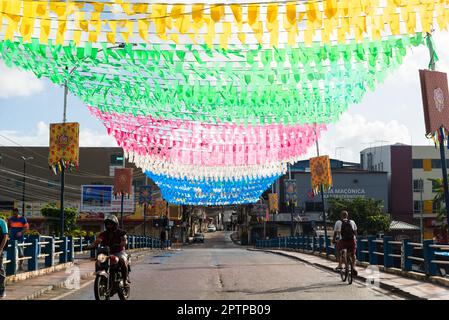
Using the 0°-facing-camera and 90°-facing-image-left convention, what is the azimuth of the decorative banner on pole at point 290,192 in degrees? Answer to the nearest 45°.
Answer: approximately 0°

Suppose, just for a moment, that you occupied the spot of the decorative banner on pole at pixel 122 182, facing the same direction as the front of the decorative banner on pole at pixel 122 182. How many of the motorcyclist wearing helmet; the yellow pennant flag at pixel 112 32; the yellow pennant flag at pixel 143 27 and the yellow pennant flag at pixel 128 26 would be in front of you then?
4

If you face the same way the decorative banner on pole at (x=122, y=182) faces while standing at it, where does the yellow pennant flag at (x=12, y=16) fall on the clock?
The yellow pennant flag is roughly at 12 o'clock from the decorative banner on pole.

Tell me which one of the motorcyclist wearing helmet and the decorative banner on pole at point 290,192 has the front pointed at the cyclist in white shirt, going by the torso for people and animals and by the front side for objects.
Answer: the decorative banner on pole

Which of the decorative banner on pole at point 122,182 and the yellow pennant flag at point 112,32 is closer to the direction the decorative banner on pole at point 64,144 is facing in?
the yellow pennant flag

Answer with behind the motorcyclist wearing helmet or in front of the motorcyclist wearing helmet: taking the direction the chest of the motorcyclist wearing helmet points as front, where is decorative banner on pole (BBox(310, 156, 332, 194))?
behind

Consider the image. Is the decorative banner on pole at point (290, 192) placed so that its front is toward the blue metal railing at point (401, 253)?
yes

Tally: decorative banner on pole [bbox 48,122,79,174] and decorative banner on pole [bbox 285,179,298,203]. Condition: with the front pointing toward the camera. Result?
2

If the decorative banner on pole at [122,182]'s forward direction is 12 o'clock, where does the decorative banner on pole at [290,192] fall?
the decorative banner on pole at [290,192] is roughly at 8 o'clock from the decorative banner on pole at [122,182].

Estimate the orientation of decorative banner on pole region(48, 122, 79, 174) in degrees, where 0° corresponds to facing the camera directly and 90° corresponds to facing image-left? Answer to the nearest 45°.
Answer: approximately 0°
